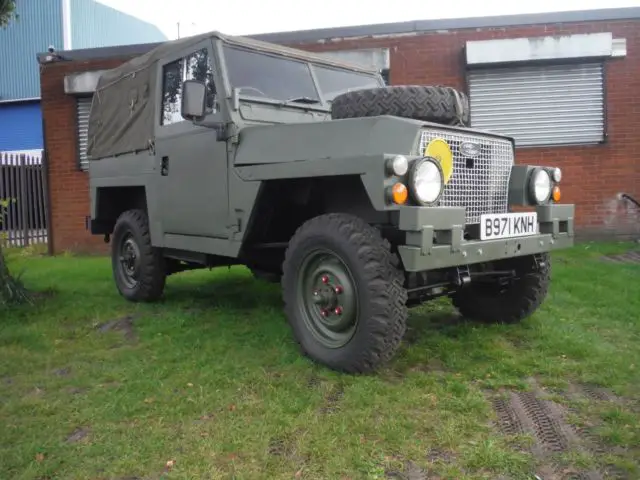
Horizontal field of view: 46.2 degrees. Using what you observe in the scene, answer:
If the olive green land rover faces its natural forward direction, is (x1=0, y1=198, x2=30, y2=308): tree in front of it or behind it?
behind

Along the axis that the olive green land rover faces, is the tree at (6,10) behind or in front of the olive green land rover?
behind

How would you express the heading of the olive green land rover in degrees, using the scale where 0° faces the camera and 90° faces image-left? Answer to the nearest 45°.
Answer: approximately 315°

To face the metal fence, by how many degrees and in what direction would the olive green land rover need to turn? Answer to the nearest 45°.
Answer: approximately 180°

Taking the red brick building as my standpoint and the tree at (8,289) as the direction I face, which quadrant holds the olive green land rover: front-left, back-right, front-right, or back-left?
front-left
